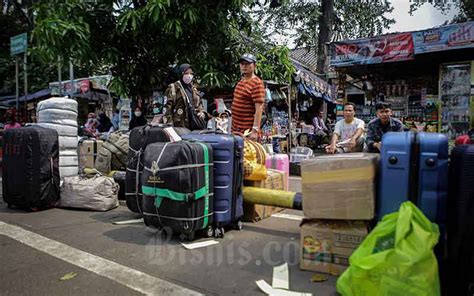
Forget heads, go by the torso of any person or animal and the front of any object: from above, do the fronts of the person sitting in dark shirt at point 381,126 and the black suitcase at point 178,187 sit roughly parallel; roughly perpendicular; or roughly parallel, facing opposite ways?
roughly parallel

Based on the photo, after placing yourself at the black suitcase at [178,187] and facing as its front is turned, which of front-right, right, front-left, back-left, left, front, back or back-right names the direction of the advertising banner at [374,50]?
back

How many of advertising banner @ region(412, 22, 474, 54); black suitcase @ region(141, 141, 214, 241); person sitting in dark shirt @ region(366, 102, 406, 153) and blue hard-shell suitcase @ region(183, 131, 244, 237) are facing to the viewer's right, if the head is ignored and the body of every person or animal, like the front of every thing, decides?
0

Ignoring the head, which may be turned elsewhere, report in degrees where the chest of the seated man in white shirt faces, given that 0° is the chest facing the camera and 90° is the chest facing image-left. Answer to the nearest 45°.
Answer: approximately 45°

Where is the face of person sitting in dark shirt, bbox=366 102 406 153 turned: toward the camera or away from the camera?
toward the camera

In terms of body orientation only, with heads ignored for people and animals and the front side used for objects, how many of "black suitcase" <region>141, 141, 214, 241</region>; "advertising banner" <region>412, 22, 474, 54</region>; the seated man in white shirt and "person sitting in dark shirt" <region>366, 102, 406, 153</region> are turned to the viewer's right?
0

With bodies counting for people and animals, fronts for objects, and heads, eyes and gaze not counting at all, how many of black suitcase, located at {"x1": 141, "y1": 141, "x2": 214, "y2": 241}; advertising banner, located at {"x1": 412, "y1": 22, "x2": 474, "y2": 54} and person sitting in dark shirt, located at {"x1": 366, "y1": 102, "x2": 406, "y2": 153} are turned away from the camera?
0

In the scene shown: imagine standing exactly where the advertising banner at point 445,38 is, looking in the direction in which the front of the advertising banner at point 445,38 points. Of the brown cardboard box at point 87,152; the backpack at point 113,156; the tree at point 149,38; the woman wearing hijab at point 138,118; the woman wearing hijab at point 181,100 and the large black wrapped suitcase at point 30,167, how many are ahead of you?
6

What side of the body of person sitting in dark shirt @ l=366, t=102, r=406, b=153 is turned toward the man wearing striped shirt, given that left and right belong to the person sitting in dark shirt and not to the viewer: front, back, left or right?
right

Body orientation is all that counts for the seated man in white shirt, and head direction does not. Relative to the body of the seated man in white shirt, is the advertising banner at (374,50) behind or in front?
behind

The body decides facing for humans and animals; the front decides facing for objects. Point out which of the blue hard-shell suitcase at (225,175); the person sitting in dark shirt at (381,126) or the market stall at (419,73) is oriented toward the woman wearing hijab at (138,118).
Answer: the market stall

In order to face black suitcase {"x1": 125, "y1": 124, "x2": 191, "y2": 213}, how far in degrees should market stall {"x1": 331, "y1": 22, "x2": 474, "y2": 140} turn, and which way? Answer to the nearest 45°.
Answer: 0° — it already faces it

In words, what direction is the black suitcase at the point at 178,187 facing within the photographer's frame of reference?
facing the viewer and to the left of the viewer

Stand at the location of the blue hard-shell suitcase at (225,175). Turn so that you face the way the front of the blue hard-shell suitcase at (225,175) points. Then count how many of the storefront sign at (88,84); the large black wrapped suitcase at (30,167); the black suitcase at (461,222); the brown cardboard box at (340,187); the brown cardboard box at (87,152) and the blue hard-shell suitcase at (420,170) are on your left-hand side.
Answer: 3

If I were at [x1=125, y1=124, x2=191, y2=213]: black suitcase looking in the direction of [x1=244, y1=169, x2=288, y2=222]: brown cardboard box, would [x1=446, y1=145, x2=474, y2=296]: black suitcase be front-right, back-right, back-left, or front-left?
front-right

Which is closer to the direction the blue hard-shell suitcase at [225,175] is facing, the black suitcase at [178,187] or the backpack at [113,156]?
the black suitcase

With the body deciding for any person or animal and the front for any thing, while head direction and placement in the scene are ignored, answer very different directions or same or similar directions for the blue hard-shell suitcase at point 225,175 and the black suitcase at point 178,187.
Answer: same or similar directions

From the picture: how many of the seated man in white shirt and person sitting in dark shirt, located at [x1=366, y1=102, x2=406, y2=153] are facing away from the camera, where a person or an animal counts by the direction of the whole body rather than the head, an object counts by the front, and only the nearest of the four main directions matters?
0

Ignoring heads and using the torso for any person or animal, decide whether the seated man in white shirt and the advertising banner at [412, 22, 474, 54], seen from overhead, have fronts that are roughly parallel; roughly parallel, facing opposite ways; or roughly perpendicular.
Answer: roughly parallel

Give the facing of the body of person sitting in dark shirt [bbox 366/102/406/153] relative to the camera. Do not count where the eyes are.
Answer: toward the camera
